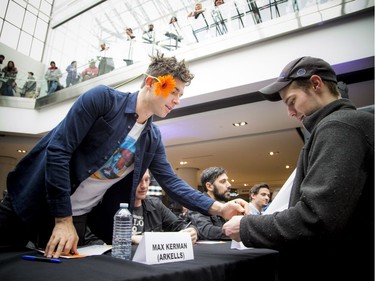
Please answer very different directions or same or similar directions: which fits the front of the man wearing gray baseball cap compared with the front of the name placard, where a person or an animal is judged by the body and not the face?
very different directions

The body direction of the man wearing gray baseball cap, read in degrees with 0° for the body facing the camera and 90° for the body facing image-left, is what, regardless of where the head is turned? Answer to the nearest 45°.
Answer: approximately 90°

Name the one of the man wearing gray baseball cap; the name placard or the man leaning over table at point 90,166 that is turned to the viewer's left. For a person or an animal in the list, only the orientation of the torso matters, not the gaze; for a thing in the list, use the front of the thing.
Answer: the man wearing gray baseball cap

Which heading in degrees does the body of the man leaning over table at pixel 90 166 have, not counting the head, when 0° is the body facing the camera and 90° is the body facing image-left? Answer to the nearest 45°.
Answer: approximately 315°

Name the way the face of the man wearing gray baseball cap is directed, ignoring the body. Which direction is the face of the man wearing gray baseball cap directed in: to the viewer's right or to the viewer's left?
to the viewer's left

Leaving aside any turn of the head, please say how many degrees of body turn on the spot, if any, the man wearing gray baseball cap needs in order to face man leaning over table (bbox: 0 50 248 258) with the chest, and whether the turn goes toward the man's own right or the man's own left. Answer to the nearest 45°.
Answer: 0° — they already face them

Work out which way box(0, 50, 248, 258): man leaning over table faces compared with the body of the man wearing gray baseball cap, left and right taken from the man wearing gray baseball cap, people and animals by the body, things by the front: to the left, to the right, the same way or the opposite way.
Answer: the opposite way

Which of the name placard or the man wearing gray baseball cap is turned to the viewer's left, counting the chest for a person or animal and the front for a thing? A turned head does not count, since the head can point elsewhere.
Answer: the man wearing gray baseball cap

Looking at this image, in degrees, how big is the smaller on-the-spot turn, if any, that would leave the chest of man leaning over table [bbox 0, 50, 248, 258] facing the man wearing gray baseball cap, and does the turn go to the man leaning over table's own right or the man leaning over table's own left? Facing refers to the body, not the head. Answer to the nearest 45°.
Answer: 0° — they already face them
